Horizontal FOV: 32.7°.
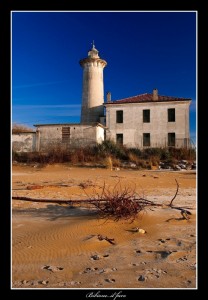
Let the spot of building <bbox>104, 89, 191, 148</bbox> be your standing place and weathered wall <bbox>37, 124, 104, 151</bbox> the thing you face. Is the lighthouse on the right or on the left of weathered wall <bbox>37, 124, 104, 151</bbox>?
right

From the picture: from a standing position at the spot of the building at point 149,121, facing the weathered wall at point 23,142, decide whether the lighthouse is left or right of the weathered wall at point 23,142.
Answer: right

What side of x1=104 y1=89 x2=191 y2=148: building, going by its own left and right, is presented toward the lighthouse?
right

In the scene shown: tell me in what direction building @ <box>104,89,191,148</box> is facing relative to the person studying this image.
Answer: facing the viewer

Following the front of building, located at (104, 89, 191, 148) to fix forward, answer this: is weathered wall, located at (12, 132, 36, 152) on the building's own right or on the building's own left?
on the building's own right

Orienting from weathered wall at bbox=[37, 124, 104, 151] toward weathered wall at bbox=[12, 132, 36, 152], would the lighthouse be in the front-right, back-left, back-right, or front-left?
back-right

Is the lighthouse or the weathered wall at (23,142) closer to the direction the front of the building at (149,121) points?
the weathered wall

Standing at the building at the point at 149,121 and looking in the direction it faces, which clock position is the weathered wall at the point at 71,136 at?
The weathered wall is roughly at 2 o'clock from the building.

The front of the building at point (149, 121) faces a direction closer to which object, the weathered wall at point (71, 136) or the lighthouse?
the weathered wall
